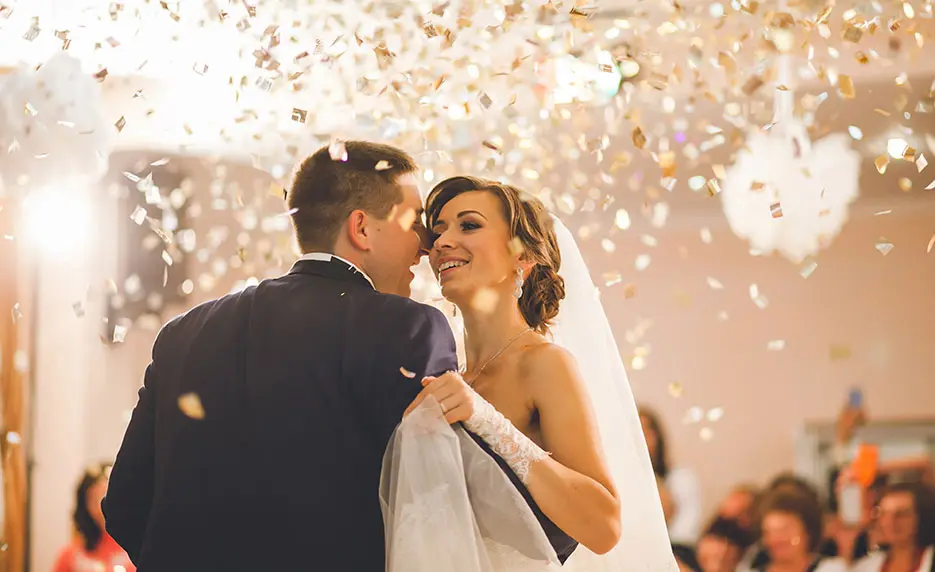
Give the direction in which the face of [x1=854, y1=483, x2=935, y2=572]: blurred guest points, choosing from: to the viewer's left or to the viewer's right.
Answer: to the viewer's left

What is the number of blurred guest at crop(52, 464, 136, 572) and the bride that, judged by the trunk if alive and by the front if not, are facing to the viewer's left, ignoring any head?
1

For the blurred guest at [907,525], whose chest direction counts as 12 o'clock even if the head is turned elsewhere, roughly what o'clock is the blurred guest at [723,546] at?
the blurred guest at [723,546] is roughly at 2 o'clock from the blurred guest at [907,525].

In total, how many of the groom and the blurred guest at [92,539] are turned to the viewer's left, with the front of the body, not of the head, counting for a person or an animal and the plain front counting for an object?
0

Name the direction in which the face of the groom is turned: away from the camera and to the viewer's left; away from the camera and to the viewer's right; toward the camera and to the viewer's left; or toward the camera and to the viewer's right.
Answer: away from the camera and to the viewer's right

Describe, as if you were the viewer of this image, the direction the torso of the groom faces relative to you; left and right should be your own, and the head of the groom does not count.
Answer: facing away from the viewer and to the right of the viewer

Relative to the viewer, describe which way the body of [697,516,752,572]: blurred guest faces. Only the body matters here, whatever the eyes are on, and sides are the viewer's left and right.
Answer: facing the viewer and to the left of the viewer

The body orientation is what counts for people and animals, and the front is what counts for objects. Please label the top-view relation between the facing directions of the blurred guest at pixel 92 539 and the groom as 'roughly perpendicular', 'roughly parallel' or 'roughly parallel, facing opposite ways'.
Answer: roughly perpendicular

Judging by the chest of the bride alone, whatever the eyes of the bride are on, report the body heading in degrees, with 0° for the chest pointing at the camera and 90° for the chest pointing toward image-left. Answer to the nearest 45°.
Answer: approximately 90°

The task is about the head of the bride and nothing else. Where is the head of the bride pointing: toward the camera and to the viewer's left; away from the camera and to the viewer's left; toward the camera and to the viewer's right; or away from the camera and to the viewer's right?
toward the camera and to the viewer's left

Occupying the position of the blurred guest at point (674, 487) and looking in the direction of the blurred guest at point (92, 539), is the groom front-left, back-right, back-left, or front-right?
front-left

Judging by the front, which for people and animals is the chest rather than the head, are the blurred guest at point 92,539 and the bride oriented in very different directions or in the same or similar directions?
very different directions

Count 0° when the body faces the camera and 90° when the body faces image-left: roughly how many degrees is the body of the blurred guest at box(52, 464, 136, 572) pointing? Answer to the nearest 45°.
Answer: approximately 315°

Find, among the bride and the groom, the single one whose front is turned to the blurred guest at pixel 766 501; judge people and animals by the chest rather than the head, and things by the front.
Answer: the groom

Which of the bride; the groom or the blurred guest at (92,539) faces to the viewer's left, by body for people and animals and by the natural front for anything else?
the bride
